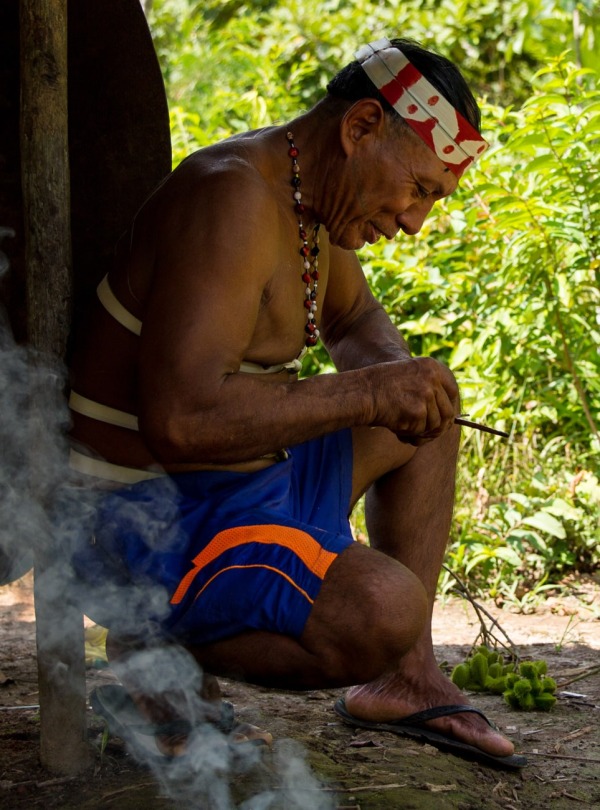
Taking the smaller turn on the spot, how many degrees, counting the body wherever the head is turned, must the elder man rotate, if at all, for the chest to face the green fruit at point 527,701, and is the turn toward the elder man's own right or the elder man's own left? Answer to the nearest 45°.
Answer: approximately 45° to the elder man's own left

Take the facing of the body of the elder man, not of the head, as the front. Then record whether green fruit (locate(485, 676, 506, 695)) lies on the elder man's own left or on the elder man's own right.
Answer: on the elder man's own left

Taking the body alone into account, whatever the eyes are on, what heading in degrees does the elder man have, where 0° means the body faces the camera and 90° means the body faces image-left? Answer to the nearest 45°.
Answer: approximately 270°

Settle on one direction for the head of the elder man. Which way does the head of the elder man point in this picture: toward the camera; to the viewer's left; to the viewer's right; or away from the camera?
to the viewer's right

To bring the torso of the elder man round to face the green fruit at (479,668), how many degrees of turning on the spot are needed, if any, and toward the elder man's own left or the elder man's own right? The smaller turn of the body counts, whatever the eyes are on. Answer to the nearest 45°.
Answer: approximately 45° to the elder man's own left

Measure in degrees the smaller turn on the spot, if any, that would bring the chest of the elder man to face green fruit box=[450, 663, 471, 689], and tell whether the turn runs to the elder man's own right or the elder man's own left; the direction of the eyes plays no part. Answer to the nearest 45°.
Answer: approximately 45° to the elder man's own left

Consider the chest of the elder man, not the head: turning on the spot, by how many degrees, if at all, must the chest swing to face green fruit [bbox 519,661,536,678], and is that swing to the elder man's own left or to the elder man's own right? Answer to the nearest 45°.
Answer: approximately 45° to the elder man's own left
